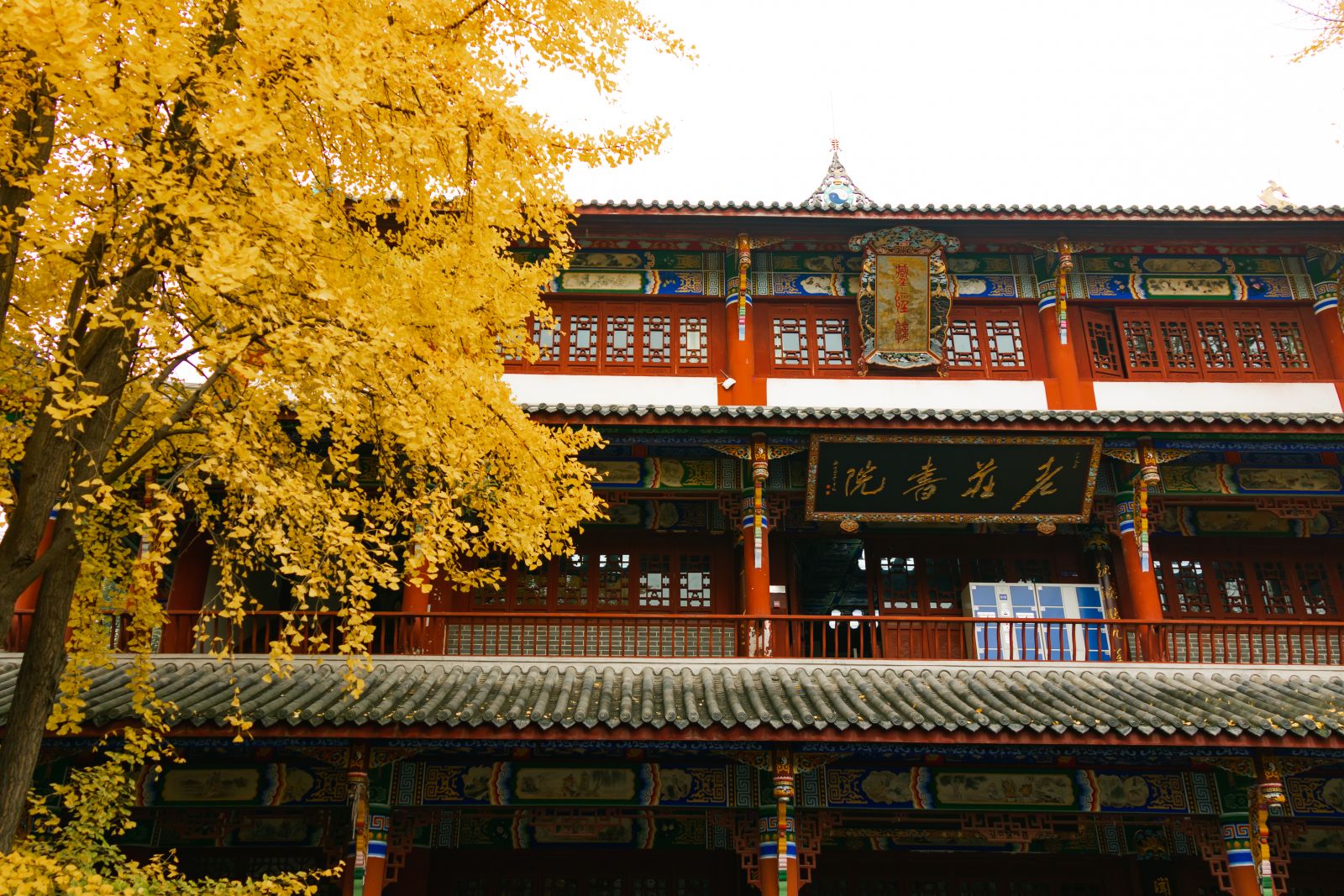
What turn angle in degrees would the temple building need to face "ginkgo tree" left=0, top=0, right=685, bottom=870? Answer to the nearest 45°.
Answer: approximately 45° to its right

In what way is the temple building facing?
toward the camera
